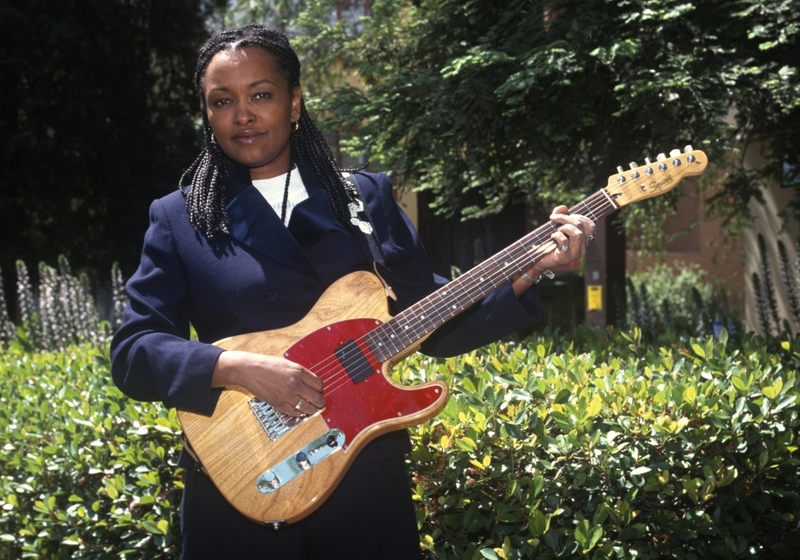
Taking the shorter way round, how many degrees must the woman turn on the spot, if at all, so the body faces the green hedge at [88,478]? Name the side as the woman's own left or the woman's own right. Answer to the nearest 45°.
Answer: approximately 135° to the woman's own right

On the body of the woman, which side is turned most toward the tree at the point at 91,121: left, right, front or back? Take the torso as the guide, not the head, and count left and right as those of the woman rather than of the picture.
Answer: back

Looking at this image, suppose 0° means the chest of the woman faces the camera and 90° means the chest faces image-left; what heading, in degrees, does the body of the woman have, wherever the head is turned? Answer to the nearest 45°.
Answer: approximately 0°

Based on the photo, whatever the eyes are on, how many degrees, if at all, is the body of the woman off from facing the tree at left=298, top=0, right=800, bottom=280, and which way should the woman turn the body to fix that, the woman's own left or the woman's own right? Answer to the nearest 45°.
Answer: approximately 135° to the woman's own left

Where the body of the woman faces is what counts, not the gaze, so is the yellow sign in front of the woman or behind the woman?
behind

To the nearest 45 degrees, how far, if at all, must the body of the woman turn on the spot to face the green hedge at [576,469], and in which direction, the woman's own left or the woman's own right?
approximately 135° to the woman's own left
